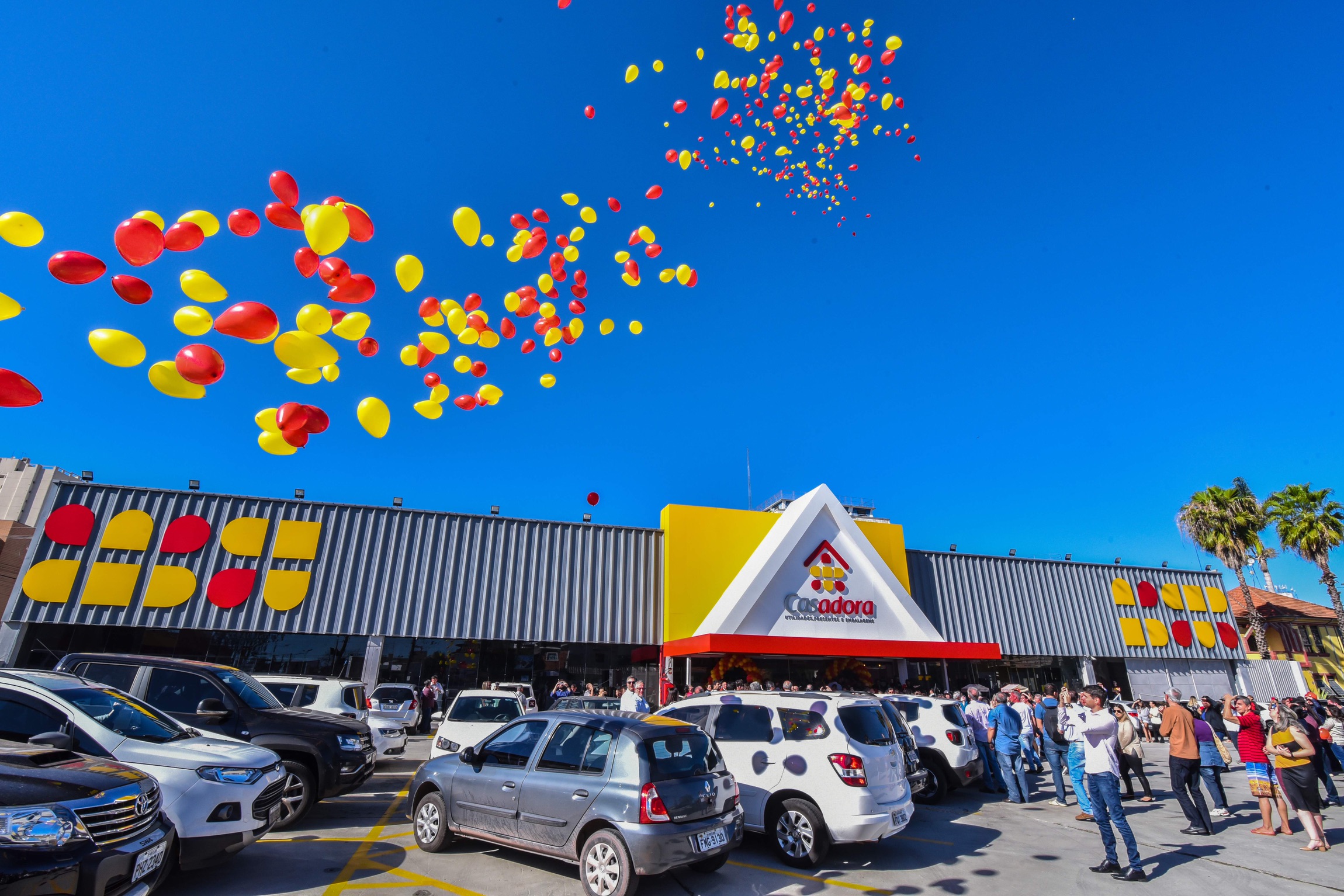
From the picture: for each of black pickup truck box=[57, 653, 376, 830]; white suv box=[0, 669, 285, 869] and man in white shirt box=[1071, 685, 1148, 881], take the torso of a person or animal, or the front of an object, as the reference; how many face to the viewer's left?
1

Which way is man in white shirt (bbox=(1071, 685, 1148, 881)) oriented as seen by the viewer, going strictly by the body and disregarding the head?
to the viewer's left

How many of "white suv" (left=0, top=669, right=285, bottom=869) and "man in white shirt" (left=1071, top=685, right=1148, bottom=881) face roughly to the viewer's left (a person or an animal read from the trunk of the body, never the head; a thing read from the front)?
1

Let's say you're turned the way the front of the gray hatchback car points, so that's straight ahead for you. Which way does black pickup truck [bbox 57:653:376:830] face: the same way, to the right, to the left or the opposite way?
the opposite way

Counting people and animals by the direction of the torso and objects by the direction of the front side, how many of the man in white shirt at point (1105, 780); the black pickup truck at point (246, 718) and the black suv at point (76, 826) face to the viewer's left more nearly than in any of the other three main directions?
1

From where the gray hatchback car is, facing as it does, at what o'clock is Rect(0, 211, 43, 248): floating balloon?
The floating balloon is roughly at 10 o'clock from the gray hatchback car.

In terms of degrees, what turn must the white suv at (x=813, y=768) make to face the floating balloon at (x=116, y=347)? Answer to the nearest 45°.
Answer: approximately 90° to its left

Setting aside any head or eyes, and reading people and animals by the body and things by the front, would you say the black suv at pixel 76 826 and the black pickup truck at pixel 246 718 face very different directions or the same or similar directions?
same or similar directions

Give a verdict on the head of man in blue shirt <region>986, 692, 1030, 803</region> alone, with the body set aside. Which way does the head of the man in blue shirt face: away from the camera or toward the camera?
away from the camera

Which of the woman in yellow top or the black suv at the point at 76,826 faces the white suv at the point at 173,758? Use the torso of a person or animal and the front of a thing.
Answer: the woman in yellow top

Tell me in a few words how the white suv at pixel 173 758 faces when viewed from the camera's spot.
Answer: facing the viewer and to the right of the viewer
